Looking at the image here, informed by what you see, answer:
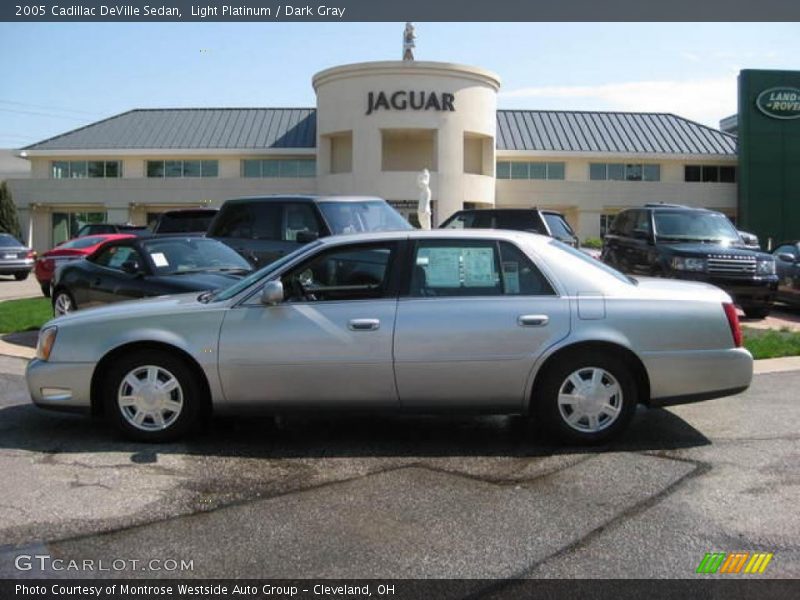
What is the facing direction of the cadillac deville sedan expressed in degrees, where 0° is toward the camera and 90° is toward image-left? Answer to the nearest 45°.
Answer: approximately 90°

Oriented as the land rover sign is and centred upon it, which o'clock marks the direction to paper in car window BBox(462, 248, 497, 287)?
The paper in car window is roughly at 12 o'clock from the land rover sign.

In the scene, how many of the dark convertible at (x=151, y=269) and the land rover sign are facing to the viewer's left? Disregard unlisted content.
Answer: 0

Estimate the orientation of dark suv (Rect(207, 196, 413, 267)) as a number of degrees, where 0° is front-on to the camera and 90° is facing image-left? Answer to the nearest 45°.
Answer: approximately 315°

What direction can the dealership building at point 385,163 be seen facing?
toward the camera

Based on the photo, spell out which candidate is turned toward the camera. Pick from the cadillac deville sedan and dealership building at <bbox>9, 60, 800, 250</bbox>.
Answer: the dealership building

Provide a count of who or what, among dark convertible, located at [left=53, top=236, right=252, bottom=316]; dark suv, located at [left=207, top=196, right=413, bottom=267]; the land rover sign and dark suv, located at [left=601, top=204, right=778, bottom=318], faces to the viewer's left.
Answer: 0

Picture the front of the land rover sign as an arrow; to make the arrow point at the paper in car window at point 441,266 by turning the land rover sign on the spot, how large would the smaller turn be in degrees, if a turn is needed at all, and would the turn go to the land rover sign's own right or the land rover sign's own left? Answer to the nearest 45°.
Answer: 0° — it already faces it

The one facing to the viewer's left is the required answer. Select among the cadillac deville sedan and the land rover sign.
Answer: the cadillac deville sedan

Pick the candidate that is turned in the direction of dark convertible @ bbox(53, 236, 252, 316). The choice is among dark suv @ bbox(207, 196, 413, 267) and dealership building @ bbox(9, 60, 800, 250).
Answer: the dealership building

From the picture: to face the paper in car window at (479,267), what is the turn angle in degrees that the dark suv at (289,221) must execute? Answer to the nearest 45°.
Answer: approximately 45° to its right

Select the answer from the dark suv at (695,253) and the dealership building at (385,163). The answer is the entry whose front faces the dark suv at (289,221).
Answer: the dealership building

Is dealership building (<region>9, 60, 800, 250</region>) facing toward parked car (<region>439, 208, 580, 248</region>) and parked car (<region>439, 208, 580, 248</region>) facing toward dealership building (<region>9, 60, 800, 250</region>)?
no

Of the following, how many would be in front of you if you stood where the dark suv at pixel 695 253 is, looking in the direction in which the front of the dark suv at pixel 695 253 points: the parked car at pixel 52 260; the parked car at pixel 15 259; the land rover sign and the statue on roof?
0

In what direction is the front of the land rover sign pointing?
toward the camera

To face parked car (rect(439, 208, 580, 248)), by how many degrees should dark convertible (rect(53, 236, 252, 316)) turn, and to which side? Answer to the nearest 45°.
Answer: approximately 90° to its left

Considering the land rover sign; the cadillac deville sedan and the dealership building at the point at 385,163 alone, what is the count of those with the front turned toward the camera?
2

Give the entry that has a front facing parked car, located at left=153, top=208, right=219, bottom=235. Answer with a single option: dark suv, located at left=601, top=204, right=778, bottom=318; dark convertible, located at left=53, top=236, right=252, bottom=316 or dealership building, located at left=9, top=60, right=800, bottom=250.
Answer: the dealership building

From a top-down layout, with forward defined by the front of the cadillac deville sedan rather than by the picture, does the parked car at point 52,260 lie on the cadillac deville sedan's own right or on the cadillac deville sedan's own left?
on the cadillac deville sedan's own right

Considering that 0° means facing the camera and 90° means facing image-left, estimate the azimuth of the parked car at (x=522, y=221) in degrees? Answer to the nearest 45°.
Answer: approximately 315°
